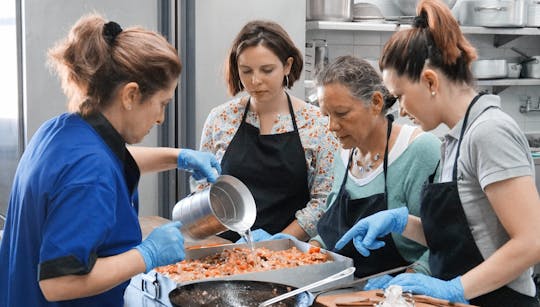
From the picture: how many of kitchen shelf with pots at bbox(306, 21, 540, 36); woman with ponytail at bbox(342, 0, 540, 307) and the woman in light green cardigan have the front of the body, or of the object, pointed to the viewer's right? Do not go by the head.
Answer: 0

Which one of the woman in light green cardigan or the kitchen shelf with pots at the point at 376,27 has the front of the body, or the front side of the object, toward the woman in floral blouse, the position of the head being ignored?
the kitchen shelf with pots

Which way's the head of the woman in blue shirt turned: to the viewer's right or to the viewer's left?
to the viewer's right

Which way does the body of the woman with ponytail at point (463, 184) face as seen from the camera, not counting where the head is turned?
to the viewer's left

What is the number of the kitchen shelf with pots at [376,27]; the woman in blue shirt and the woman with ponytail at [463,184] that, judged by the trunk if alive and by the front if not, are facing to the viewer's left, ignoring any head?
1

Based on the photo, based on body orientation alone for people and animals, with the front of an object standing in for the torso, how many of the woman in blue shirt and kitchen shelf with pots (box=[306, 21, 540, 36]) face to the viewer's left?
0

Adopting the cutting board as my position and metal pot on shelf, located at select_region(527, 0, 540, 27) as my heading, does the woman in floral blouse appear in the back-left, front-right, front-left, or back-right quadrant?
front-left

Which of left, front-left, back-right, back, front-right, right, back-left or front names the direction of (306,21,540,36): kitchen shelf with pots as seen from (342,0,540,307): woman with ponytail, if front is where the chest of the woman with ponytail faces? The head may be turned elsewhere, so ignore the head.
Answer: right

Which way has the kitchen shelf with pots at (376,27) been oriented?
toward the camera

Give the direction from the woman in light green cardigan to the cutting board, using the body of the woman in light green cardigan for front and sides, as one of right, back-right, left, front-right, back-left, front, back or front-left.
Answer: front-left

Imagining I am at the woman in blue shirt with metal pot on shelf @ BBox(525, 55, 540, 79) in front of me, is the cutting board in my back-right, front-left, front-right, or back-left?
front-right

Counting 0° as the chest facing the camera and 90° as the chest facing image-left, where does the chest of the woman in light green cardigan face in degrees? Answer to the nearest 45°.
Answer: approximately 45°

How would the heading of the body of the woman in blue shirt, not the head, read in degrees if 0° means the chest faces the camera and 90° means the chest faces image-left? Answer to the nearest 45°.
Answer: approximately 270°

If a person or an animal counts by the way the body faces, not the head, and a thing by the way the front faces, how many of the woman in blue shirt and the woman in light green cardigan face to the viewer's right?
1
